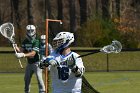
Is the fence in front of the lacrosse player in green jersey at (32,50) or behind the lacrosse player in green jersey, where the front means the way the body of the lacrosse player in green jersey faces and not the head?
behind

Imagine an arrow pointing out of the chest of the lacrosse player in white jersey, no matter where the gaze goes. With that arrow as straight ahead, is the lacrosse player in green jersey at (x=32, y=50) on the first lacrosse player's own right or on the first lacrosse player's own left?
on the first lacrosse player's own right

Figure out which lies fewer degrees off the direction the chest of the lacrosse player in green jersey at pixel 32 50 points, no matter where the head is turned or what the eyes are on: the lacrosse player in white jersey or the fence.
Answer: the lacrosse player in white jersey

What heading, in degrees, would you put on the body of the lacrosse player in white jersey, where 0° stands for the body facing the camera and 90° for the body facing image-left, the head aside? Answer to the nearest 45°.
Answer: approximately 45°
